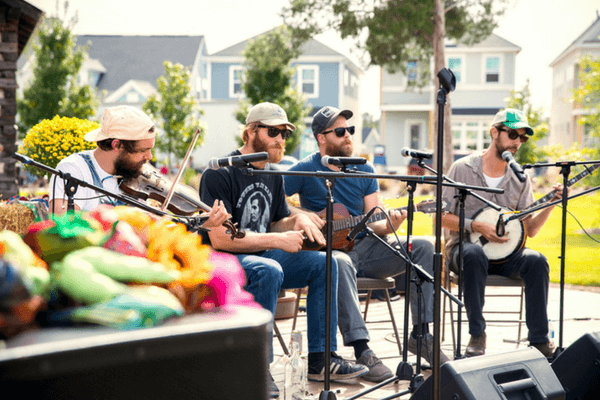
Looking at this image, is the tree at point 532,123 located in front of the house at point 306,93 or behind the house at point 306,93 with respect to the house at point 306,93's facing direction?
in front

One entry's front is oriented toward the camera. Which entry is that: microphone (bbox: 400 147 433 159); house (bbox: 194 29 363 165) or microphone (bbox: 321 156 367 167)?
the house

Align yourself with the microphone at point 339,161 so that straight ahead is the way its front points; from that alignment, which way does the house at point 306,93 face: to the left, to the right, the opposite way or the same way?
to the left

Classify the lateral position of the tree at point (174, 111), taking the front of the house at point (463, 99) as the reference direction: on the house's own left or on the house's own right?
on the house's own right

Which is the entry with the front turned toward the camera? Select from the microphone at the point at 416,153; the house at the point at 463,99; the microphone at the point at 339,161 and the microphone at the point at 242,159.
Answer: the house

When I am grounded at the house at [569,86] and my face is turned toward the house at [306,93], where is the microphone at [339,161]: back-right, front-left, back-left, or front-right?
front-left

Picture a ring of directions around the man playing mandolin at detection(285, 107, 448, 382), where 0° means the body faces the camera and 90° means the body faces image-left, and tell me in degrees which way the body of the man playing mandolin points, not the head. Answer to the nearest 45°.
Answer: approximately 315°

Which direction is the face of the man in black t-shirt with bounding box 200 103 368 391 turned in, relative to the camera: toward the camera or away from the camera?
toward the camera

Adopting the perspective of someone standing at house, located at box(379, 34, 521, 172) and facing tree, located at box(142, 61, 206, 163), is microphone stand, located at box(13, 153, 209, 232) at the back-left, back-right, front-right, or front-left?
front-left

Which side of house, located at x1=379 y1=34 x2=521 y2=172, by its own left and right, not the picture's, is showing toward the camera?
front

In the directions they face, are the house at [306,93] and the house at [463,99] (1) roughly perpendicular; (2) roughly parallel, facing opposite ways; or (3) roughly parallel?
roughly parallel

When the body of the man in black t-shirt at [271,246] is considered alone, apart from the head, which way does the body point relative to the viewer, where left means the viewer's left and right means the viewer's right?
facing the viewer and to the right of the viewer
